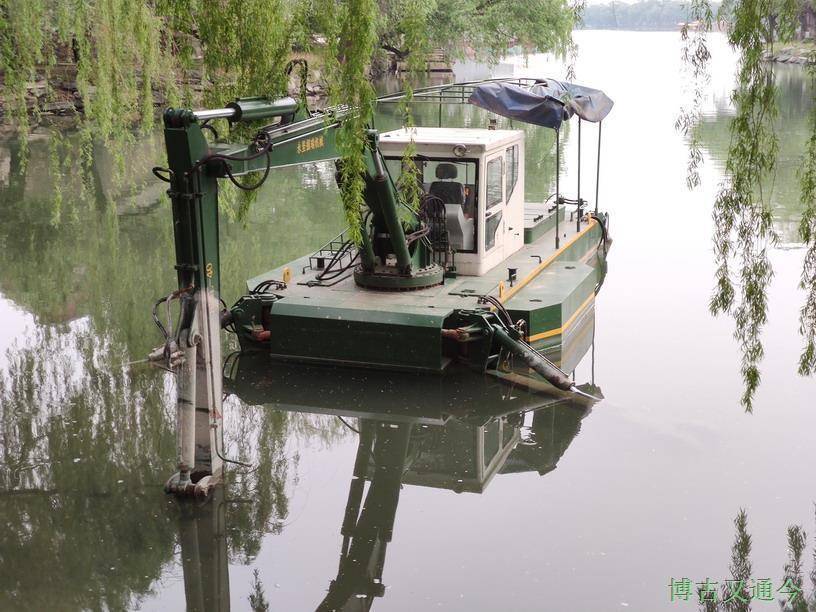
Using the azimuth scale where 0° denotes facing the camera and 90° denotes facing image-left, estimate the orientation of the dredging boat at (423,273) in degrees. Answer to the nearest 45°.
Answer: approximately 45°
